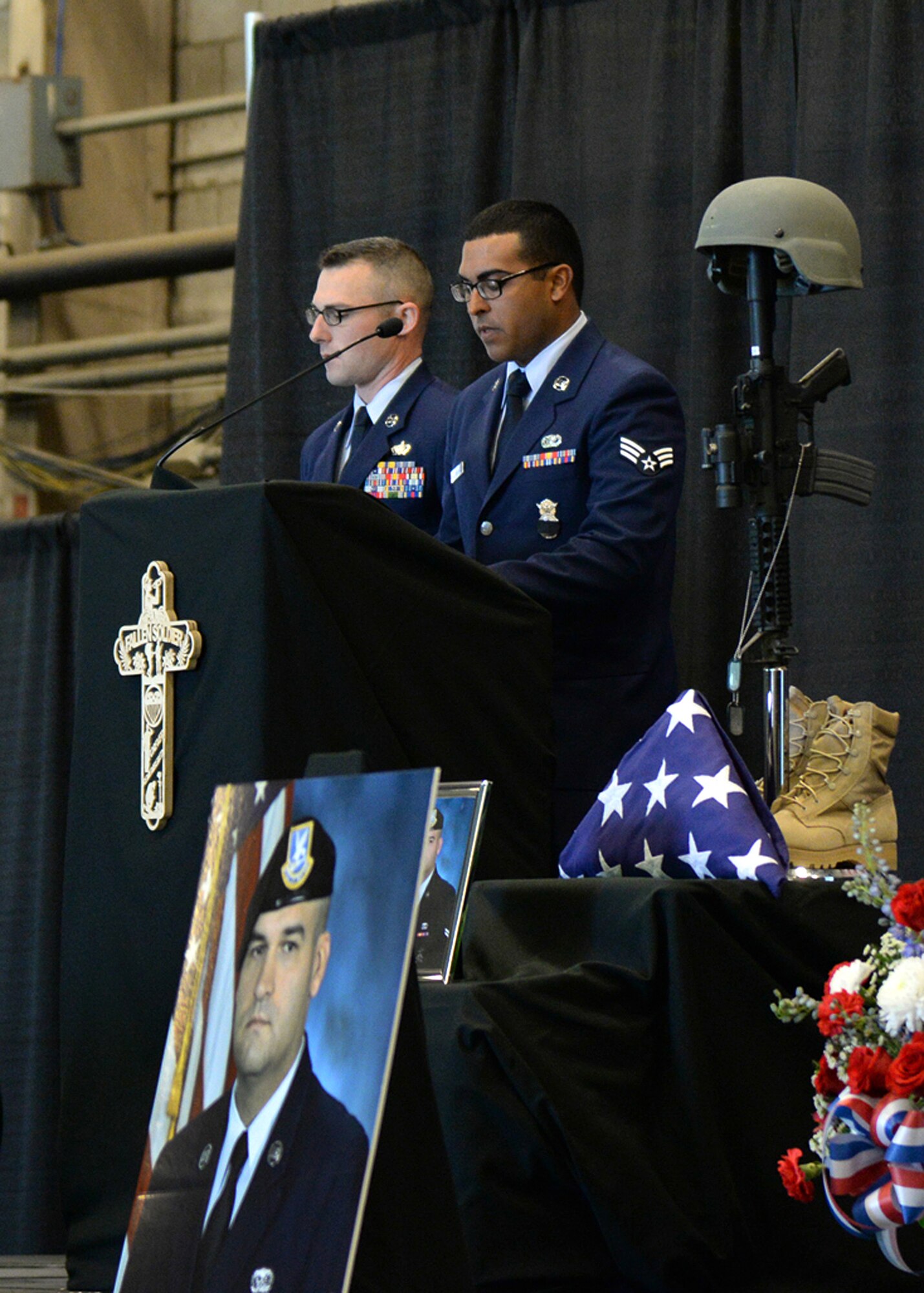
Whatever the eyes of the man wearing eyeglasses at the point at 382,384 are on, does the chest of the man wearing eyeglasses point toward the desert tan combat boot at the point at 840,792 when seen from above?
no

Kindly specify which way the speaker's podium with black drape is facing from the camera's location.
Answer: facing the viewer and to the left of the viewer

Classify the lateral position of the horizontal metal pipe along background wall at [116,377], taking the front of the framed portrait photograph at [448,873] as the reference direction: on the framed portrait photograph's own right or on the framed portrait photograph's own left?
on the framed portrait photograph's own right

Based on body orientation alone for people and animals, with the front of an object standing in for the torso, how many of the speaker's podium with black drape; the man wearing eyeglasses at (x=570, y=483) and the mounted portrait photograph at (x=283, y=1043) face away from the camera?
0

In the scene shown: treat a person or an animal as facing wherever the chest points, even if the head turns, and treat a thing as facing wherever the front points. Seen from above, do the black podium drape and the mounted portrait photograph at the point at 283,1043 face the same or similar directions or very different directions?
same or similar directions

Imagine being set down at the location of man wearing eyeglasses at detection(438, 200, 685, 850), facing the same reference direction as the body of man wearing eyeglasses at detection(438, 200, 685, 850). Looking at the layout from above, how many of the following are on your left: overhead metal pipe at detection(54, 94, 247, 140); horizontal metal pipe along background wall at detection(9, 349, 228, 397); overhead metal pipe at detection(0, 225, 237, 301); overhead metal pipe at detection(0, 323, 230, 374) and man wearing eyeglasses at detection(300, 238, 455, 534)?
0

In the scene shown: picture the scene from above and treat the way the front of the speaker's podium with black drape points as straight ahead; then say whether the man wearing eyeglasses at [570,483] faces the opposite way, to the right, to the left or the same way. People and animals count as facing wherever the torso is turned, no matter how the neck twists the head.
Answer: the same way

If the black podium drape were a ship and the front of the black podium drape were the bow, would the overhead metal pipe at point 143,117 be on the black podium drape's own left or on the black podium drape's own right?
on the black podium drape's own right

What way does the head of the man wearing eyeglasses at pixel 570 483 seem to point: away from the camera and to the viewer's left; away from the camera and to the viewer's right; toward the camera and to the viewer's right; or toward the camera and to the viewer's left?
toward the camera and to the viewer's left

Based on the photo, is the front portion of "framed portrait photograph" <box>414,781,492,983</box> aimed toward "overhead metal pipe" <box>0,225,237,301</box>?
no

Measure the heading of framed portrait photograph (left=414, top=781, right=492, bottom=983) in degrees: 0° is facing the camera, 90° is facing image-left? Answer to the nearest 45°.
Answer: approximately 45°

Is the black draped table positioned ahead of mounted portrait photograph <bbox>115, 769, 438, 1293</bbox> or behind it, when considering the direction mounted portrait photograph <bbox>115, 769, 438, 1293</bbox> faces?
behind

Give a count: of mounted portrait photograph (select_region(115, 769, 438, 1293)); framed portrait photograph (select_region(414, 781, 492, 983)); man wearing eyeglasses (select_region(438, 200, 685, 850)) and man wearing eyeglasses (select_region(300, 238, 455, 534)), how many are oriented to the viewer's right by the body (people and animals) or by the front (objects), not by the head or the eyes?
0

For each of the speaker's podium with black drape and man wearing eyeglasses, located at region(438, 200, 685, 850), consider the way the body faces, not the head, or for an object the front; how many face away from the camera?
0
